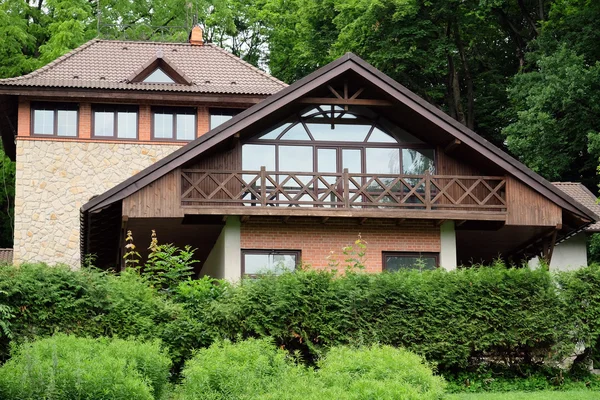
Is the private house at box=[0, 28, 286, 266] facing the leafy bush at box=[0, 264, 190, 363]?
yes

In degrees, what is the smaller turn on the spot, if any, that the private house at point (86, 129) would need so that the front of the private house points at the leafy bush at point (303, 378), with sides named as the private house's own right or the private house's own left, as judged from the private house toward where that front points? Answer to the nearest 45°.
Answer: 0° — it already faces it

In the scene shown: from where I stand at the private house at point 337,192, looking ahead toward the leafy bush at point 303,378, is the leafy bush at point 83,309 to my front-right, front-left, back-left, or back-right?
front-right

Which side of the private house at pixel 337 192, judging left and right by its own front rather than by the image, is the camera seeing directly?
front

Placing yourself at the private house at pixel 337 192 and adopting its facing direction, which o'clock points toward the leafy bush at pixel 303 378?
The leafy bush is roughly at 12 o'clock from the private house.

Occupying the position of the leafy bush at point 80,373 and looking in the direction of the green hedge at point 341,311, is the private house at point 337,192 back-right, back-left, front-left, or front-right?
front-left

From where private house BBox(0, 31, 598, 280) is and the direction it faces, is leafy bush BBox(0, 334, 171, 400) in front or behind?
in front

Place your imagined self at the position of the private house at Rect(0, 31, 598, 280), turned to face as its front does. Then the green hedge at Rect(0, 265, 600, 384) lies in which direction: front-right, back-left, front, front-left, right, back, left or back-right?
front
